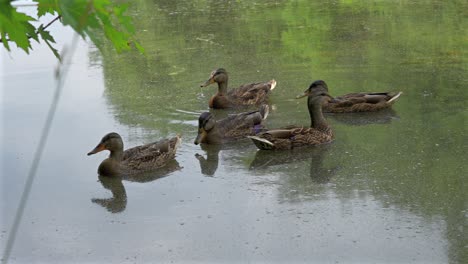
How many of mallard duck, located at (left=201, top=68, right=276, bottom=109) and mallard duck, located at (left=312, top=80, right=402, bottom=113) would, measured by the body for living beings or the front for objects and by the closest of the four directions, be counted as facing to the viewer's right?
0

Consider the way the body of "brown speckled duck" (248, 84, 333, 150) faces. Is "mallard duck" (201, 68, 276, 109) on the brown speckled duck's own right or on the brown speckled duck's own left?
on the brown speckled duck's own left

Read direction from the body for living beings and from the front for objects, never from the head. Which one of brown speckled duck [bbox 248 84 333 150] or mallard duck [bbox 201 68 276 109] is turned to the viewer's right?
the brown speckled duck

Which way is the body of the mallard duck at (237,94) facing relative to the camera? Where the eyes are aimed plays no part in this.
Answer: to the viewer's left

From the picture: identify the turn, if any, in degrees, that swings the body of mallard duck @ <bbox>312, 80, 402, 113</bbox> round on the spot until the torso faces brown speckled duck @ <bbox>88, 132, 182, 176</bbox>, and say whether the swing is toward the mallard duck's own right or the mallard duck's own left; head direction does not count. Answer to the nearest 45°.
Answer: approximately 45° to the mallard duck's own left

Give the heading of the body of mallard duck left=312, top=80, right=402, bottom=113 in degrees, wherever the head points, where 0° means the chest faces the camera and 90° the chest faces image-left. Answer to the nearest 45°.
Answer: approximately 90°

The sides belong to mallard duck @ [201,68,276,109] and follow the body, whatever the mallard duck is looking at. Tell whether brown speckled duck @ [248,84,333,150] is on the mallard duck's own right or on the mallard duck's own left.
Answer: on the mallard duck's own left

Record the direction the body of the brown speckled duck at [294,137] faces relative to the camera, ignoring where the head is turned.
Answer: to the viewer's right

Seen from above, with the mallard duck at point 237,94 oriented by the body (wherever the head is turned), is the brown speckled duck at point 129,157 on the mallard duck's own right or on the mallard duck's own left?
on the mallard duck's own left

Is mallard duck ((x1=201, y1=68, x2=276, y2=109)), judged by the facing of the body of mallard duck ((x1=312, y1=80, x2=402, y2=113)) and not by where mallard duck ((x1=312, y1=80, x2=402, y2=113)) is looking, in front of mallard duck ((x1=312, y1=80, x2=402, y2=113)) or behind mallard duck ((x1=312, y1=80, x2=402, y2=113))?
in front

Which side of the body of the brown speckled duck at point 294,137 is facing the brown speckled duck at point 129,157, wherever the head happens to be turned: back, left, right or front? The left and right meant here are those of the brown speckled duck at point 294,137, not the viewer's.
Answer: back

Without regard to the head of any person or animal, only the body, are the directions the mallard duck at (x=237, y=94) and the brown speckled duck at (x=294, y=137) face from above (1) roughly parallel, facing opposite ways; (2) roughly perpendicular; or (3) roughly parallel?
roughly parallel, facing opposite ways
